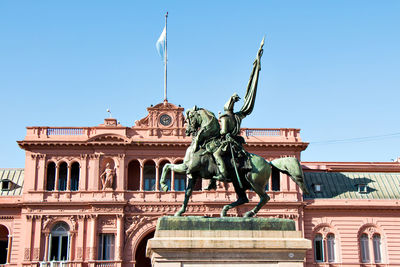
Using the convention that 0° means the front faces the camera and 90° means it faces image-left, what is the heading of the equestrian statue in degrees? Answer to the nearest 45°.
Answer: approximately 90°
